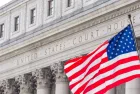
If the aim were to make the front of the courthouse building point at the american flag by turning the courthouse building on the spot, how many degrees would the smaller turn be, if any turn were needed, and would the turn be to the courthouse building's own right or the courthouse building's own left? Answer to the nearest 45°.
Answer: approximately 45° to the courthouse building's own left
